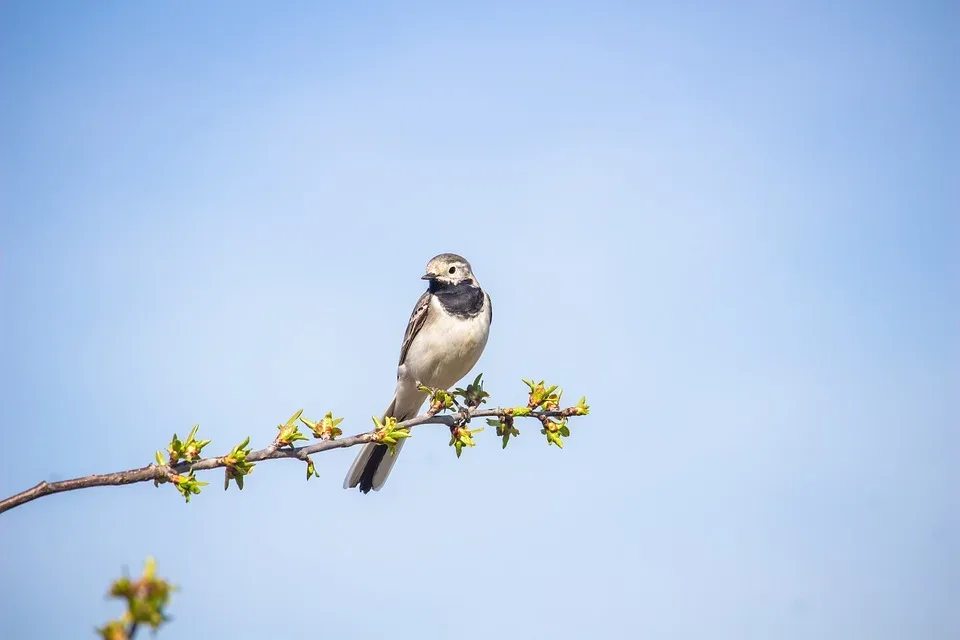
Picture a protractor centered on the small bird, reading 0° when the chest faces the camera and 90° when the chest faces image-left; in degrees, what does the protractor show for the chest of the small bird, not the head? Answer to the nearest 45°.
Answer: approximately 315°
